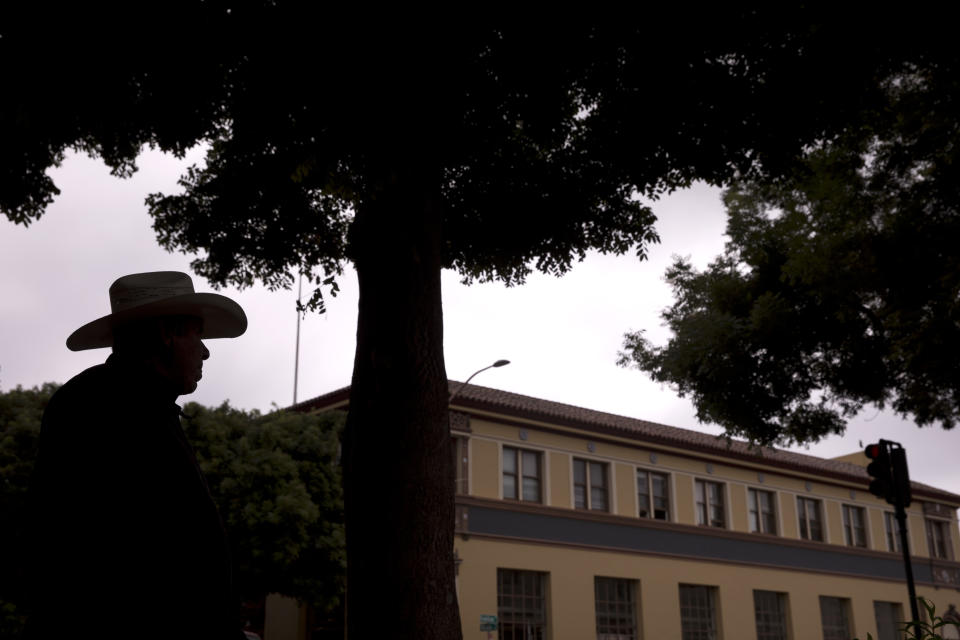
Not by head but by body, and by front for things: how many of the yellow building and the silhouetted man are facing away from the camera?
0

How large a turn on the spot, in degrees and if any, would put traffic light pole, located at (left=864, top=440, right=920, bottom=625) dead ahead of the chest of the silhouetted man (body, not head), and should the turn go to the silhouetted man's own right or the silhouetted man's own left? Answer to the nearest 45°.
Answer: approximately 45° to the silhouetted man's own left

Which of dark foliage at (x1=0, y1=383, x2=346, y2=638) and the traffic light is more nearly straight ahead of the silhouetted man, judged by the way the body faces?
the traffic light

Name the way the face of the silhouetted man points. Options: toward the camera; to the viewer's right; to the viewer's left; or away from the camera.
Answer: to the viewer's right

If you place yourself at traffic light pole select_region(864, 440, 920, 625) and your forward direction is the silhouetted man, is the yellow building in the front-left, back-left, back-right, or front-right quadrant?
back-right

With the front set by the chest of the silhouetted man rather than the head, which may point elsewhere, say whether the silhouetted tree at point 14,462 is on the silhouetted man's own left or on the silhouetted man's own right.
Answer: on the silhouetted man's own left

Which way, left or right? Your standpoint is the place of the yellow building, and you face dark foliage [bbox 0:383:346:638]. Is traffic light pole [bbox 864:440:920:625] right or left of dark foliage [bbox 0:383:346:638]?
left

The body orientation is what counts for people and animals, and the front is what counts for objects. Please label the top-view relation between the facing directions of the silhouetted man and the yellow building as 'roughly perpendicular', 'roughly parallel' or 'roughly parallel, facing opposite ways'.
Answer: roughly perpendicular

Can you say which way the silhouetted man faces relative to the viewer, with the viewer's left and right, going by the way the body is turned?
facing to the right of the viewer

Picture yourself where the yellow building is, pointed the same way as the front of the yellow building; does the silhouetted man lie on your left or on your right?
on your right

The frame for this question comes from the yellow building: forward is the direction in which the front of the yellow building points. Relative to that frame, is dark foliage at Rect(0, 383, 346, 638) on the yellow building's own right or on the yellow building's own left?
on the yellow building's own right

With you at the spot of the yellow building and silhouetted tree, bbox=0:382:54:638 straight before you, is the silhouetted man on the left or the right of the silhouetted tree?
left
